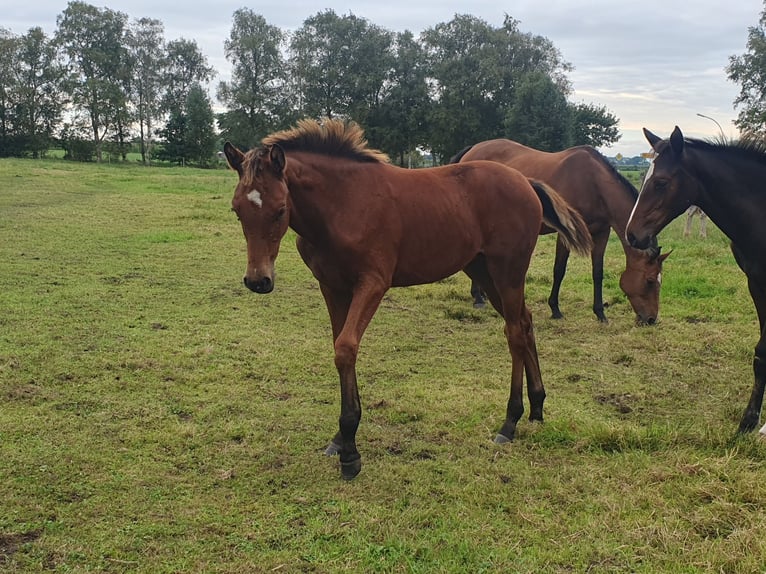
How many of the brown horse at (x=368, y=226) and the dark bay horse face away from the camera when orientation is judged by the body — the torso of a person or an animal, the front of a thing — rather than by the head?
0

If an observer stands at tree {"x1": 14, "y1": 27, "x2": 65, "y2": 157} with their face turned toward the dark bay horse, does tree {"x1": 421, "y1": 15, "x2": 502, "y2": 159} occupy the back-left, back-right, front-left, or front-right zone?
front-left

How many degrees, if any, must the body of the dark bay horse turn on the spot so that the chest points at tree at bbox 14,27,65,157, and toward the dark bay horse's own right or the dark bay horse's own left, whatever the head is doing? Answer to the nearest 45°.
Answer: approximately 45° to the dark bay horse's own right

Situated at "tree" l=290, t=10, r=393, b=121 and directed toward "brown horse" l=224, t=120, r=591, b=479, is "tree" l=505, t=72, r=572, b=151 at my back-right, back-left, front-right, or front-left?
front-left

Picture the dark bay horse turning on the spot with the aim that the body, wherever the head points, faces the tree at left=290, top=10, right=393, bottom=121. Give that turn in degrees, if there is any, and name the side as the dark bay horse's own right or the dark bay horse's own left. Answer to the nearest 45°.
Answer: approximately 45° to the dark bay horse's own right

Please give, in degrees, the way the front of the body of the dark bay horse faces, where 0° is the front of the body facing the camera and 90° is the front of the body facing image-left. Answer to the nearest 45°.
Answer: approximately 90°

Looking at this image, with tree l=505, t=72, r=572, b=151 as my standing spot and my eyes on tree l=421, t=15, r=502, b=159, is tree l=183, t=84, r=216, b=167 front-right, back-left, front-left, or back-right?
front-left

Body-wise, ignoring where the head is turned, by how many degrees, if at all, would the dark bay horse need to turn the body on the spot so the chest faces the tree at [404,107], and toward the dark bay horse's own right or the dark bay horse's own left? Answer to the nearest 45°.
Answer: approximately 45° to the dark bay horse's own right

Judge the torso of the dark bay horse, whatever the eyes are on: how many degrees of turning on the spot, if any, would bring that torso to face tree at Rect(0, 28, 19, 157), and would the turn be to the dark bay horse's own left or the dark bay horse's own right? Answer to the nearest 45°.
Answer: approximately 45° to the dark bay horse's own right

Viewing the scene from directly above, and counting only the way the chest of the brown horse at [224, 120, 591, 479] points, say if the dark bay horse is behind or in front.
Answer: behind

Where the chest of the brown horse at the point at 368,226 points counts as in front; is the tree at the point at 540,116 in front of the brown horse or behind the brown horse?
behind
